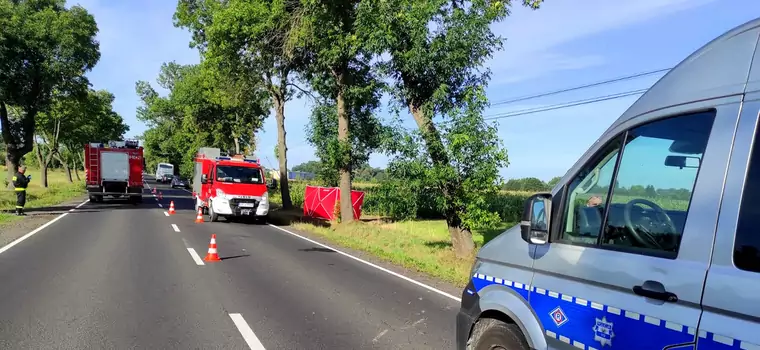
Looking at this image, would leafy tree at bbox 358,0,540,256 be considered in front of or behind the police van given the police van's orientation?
in front

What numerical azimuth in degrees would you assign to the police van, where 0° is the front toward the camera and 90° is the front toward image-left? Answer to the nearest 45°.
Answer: approximately 135°

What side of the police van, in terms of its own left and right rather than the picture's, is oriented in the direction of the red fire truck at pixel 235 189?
front

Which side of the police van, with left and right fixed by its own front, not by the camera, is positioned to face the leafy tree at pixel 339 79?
front

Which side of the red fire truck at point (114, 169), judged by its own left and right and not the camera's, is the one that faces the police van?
back

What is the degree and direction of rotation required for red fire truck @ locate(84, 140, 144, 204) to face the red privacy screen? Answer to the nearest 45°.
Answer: approximately 135° to its right

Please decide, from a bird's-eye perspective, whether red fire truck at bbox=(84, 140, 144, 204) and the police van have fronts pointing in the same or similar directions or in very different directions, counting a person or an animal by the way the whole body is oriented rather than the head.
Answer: same or similar directions

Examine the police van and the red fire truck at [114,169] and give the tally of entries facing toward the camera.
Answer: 0

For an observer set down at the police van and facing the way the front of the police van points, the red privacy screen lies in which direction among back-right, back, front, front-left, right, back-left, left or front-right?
front

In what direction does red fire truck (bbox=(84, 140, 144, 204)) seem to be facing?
away from the camera
